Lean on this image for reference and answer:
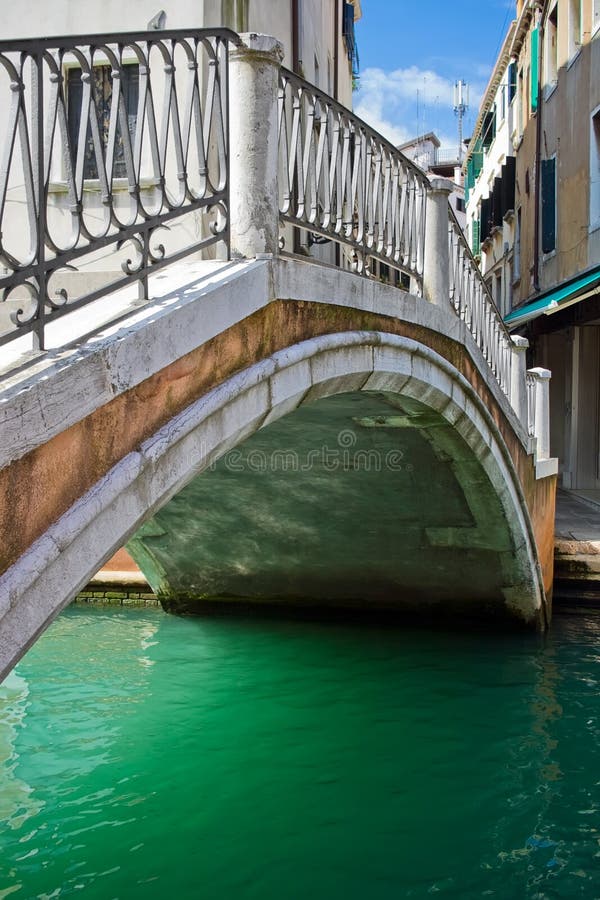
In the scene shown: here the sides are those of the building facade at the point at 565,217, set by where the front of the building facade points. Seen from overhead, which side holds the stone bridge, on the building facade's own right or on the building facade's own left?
on the building facade's own left

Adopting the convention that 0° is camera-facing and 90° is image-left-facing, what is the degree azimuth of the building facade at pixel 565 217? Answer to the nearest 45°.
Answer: approximately 90°
